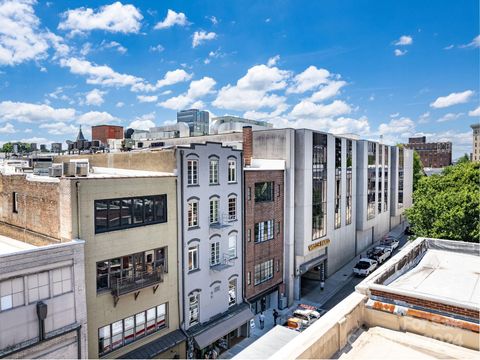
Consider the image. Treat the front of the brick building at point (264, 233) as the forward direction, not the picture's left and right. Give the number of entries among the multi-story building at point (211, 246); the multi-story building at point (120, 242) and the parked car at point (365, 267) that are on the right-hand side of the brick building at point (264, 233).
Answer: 2

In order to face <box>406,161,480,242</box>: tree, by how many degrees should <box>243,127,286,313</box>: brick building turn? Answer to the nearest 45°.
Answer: approximately 45° to its left

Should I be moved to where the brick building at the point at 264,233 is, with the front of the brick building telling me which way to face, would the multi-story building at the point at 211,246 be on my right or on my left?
on my right

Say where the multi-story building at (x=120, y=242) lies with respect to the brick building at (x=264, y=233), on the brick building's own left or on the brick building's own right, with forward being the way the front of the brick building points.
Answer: on the brick building's own right

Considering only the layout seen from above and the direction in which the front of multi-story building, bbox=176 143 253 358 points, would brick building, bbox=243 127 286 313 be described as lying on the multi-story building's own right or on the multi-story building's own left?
on the multi-story building's own left

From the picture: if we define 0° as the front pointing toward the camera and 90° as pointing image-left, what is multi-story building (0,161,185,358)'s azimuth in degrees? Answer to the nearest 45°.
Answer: approximately 315°

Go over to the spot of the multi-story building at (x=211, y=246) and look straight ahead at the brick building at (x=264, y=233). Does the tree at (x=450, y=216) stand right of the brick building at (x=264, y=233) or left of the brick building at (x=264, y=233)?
right

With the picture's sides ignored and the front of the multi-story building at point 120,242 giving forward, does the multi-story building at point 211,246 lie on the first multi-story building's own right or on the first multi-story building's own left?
on the first multi-story building's own left

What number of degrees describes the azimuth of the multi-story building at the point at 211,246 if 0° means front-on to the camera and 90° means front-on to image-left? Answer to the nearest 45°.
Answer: approximately 315°

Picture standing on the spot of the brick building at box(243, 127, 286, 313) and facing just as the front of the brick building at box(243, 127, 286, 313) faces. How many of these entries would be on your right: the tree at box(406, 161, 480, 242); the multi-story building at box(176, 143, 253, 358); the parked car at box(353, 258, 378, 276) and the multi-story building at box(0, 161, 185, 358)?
2
